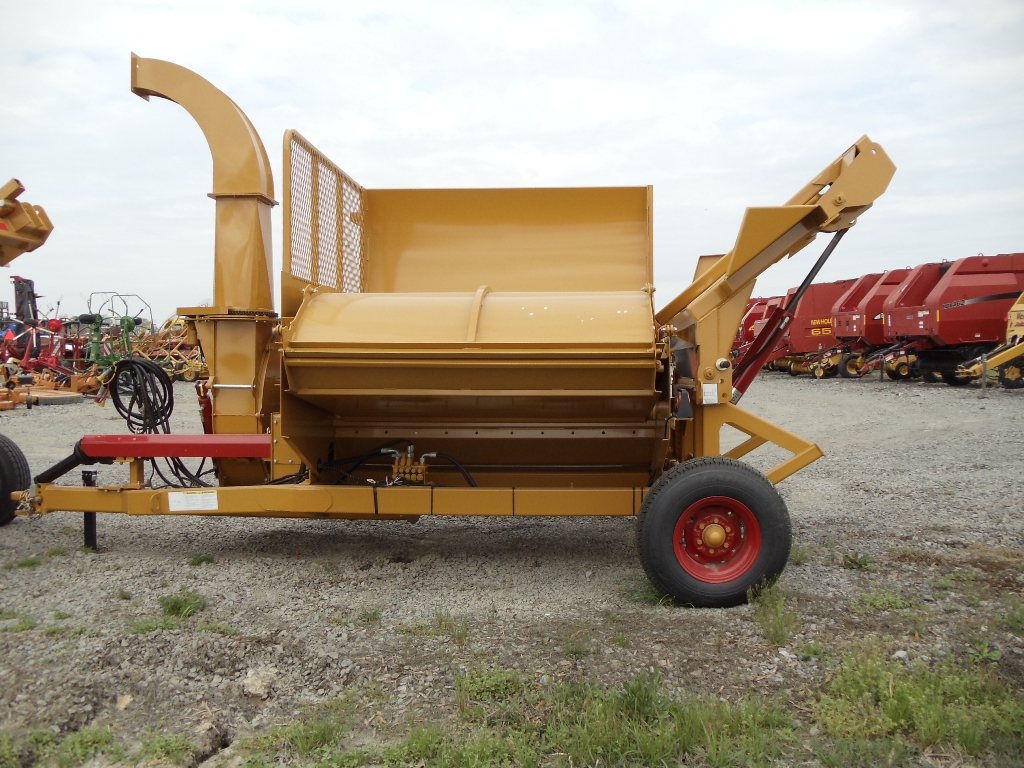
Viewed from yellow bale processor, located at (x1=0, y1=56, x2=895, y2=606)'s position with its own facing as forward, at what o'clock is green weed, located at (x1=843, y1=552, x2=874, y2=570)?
The green weed is roughly at 6 o'clock from the yellow bale processor.

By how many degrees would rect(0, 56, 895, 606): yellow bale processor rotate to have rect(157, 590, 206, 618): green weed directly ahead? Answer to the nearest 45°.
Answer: approximately 45° to its left

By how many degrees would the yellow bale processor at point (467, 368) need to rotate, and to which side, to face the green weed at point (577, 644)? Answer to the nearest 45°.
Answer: approximately 90° to its left

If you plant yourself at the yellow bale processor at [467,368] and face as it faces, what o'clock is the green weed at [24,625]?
The green weed is roughly at 11 o'clock from the yellow bale processor.

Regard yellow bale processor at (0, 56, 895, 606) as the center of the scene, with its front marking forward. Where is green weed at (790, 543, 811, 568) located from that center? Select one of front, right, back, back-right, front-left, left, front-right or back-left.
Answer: back

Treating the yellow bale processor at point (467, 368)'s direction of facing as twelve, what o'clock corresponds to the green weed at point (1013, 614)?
The green weed is roughly at 7 o'clock from the yellow bale processor.

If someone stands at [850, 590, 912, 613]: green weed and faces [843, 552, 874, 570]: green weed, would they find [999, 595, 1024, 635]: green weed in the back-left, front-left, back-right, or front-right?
back-right

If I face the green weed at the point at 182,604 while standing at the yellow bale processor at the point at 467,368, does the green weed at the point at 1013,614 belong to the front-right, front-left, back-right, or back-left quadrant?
back-left

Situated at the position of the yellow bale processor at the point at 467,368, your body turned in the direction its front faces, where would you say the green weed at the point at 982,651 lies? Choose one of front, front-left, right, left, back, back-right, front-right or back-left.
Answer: back-left

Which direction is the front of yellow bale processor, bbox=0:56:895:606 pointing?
to the viewer's left

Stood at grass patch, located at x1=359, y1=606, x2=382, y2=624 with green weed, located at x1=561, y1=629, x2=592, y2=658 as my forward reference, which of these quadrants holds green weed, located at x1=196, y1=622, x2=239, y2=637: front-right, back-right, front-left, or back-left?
back-right
